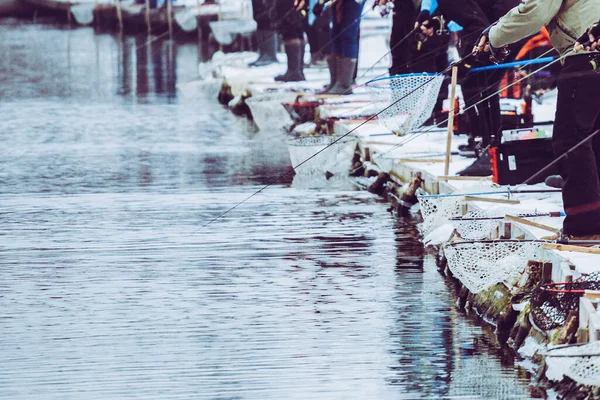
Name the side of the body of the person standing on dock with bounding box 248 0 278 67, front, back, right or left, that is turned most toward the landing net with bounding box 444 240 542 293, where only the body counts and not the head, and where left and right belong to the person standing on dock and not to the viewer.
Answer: left

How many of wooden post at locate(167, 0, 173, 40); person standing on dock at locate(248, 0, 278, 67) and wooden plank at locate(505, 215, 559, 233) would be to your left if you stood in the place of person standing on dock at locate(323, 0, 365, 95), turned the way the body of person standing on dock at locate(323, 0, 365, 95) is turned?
1

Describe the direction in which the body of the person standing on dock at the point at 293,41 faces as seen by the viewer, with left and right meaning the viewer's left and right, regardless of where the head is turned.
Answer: facing to the left of the viewer

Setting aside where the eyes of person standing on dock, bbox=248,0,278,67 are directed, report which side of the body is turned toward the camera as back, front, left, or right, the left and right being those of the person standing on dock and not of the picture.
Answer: left

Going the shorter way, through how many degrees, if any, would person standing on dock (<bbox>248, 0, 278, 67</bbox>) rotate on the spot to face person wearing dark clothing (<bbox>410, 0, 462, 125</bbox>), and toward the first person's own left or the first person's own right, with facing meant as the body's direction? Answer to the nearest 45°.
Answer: approximately 90° to the first person's own left

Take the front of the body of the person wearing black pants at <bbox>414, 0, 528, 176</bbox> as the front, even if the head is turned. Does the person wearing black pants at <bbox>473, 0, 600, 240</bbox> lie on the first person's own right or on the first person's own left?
on the first person's own left

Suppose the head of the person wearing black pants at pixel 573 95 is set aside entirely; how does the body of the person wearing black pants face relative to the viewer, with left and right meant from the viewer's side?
facing to the left of the viewer

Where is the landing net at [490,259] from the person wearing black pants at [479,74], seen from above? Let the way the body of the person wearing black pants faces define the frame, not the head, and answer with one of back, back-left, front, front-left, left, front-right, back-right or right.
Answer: left

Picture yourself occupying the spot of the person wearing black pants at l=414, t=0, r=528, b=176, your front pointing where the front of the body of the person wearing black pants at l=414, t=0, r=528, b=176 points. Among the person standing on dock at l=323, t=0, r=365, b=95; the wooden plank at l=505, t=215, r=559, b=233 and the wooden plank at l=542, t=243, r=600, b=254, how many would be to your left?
2

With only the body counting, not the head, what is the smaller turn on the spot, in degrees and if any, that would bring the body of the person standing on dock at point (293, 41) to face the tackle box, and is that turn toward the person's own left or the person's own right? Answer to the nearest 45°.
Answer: approximately 90° to the person's own left

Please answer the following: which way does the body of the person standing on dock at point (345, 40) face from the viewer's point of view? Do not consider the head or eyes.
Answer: to the viewer's left

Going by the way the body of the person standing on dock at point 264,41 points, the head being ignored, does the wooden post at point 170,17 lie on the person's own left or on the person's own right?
on the person's own right

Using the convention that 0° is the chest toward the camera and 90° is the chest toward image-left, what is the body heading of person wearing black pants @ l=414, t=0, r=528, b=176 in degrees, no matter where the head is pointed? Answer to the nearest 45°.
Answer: approximately 90°
